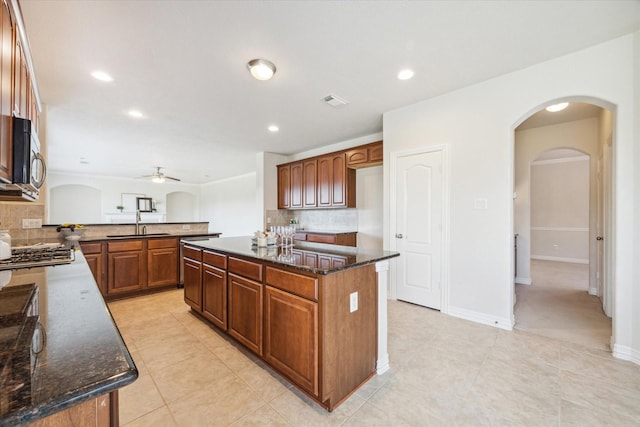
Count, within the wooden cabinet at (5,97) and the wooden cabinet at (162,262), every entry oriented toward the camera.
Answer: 1

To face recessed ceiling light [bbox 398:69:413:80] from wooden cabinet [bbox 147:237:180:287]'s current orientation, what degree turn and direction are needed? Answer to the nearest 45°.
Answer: approximately 45° to its left

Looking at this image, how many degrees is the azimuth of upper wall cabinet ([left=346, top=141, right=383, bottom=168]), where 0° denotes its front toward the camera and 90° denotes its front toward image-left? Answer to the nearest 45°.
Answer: approximately 45°

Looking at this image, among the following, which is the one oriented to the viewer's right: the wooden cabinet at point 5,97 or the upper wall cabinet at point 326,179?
the wooden cabinet

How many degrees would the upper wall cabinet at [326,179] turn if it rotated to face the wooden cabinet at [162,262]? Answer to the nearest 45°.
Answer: approximately 45° to its right

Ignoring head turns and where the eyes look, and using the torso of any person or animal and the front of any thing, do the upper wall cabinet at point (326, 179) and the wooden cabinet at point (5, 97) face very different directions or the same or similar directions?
very different directions

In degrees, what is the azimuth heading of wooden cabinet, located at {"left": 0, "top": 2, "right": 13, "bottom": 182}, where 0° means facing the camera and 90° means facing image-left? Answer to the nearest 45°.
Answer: approximately 270°

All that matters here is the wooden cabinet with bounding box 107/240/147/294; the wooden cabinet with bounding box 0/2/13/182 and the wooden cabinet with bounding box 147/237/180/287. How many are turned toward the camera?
2

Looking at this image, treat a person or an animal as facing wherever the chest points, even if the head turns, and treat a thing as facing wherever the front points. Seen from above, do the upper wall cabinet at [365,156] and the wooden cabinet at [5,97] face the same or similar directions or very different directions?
very different directions
